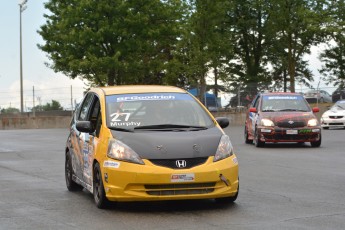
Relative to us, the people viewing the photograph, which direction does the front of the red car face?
facing the viewer

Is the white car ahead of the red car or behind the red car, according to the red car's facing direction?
behind

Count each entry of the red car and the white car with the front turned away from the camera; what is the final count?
0

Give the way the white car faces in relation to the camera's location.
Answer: facing the viewer and to the left of the viewer

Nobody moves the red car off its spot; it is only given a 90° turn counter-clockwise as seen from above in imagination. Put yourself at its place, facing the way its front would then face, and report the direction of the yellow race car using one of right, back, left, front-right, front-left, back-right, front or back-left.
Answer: right
